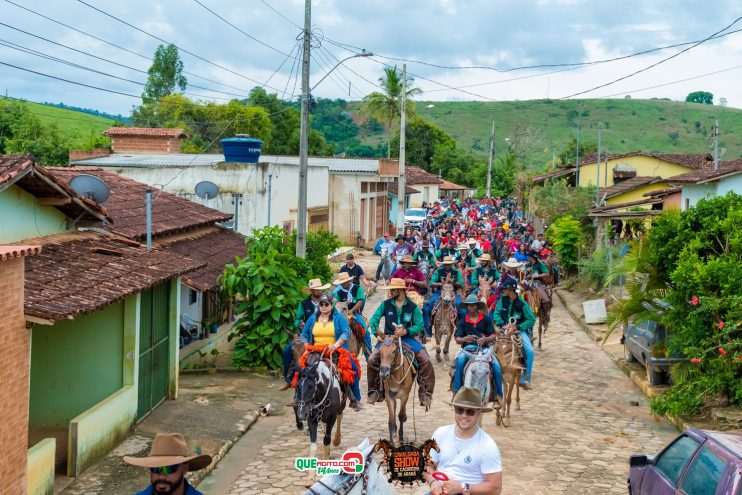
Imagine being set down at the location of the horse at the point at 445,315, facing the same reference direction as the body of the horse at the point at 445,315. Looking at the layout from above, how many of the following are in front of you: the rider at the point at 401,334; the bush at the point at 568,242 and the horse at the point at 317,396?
2

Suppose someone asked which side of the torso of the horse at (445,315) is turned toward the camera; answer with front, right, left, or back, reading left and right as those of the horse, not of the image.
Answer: front

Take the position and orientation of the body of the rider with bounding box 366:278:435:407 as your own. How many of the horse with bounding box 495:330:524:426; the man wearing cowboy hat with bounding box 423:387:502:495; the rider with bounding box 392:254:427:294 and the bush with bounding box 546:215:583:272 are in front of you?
1

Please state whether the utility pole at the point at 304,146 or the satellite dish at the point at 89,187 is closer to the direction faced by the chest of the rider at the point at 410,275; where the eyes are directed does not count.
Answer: the satellite dish

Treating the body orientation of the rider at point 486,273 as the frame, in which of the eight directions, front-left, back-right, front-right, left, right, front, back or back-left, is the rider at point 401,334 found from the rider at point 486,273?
front

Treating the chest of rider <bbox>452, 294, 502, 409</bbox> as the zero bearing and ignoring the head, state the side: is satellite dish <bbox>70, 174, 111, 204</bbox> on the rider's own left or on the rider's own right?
on the rider's own right

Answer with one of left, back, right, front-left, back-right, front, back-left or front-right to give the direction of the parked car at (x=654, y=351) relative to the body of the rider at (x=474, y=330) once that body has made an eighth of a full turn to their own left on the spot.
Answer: left

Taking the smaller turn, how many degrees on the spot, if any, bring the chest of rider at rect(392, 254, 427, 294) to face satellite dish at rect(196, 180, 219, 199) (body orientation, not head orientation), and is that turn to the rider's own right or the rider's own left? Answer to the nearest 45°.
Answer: approximately 135° to the rider's own right

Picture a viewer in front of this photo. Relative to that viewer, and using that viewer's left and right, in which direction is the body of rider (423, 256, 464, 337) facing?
facing the viewer

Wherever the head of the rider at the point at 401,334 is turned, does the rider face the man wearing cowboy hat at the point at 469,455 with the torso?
yes

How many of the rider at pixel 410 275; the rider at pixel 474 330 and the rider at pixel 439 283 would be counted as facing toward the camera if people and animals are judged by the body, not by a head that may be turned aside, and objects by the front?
3

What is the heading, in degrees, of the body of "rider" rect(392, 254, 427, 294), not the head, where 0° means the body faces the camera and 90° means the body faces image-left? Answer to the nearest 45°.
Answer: approximately 0°
